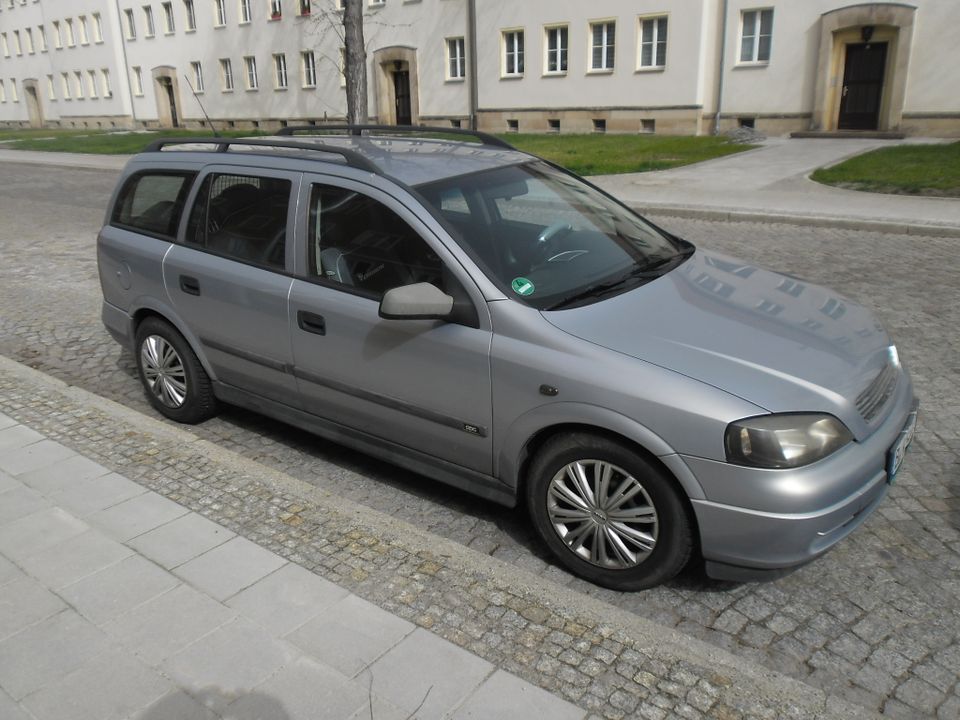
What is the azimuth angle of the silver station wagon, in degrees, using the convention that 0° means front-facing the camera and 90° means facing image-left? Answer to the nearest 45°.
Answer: approximately 315°
